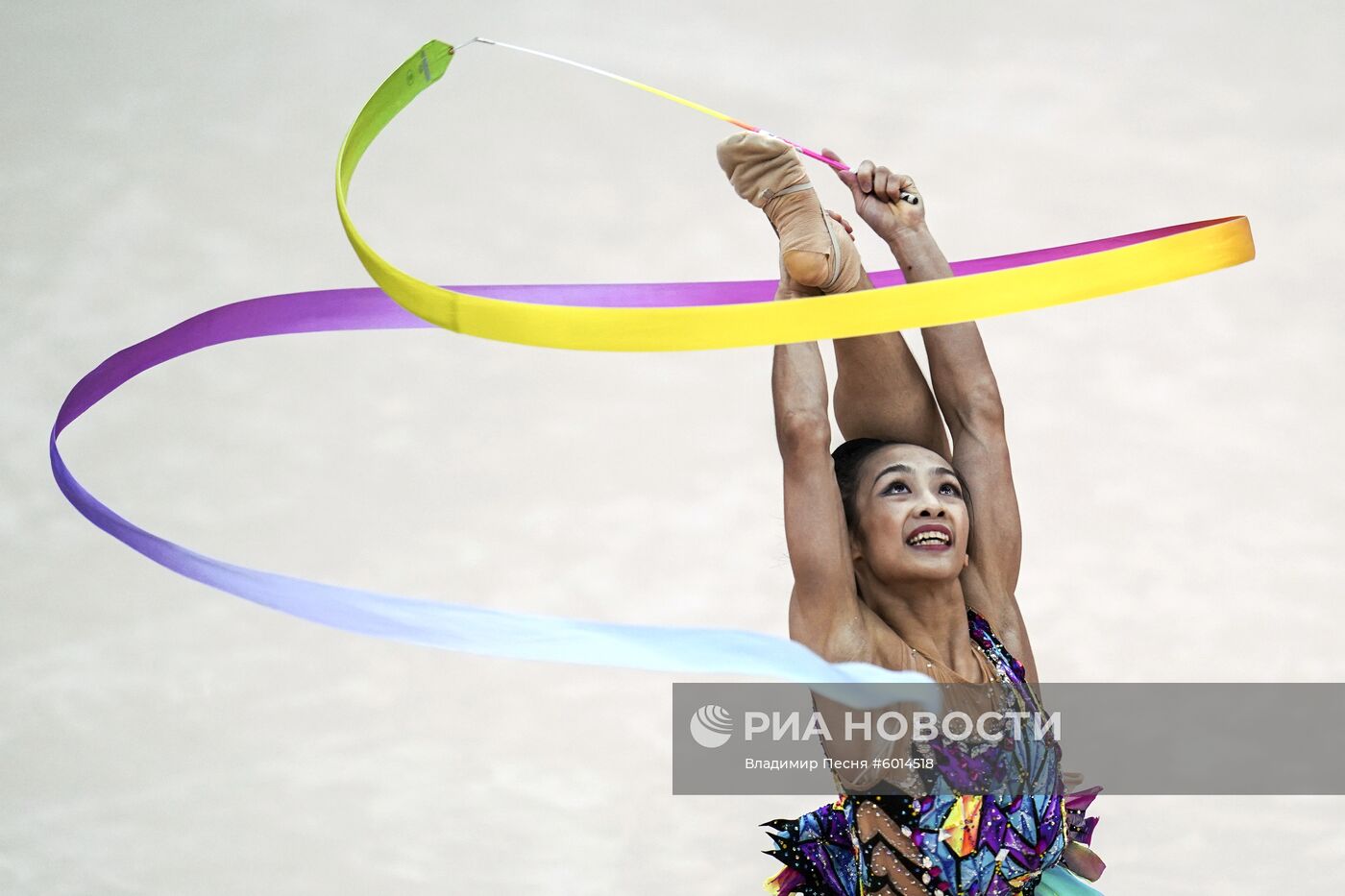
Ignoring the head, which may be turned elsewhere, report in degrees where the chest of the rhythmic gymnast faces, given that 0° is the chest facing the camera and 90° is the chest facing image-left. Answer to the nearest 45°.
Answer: approximately 315°
